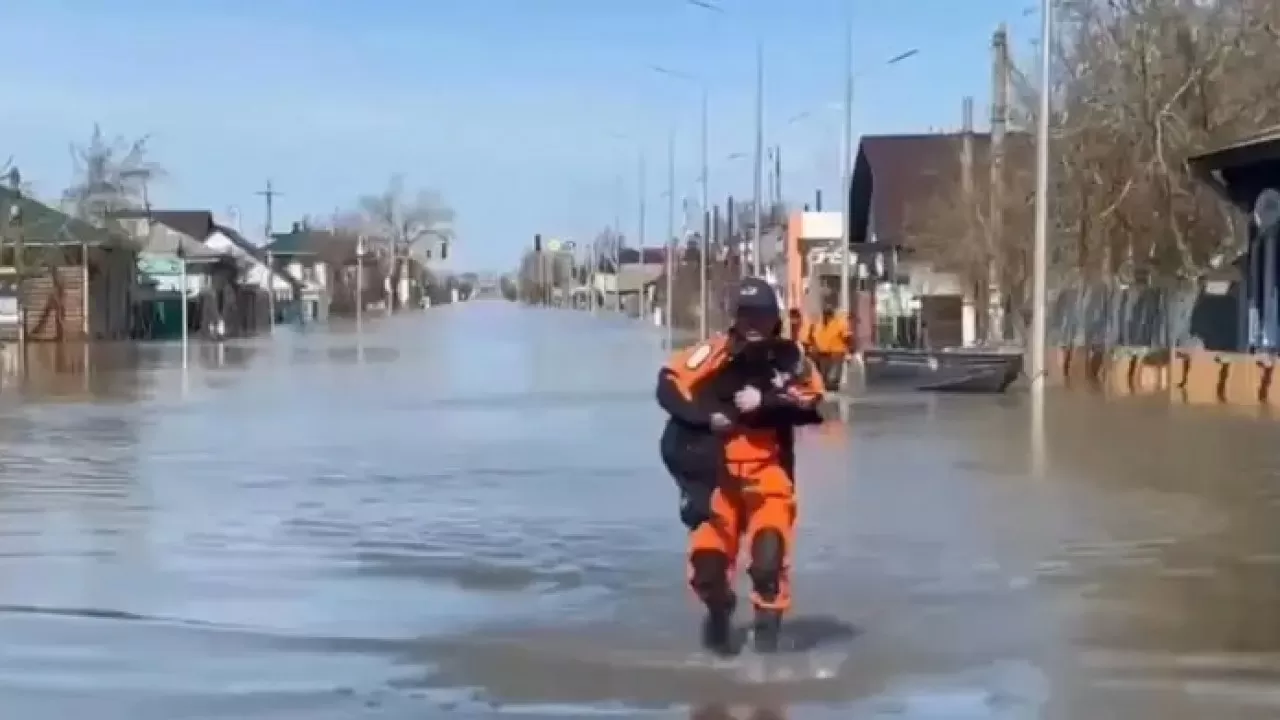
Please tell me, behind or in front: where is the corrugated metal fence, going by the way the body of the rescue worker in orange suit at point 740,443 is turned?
behind

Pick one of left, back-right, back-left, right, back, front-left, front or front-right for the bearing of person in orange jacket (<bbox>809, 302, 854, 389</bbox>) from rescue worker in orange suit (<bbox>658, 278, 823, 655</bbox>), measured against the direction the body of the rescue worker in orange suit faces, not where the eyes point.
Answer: back

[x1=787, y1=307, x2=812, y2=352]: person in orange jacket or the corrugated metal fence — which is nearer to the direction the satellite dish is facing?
the person in orange jacket

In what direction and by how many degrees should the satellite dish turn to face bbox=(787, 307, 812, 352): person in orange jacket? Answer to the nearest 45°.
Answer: approximately 45° to its right

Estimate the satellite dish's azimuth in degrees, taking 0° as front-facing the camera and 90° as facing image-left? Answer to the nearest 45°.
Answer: approximately 45°

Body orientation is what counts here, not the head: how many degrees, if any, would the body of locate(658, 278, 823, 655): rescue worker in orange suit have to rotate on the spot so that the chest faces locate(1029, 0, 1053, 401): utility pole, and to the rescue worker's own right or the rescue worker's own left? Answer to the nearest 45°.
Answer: approximately 180°

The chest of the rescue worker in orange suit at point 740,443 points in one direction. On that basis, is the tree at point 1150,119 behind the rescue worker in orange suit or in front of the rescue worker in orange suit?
behind

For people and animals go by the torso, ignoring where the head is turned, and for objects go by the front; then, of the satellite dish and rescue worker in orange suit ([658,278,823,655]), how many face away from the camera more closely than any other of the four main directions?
0

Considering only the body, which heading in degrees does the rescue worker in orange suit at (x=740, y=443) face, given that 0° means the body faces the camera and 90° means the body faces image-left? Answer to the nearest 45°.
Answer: approximately 0°
